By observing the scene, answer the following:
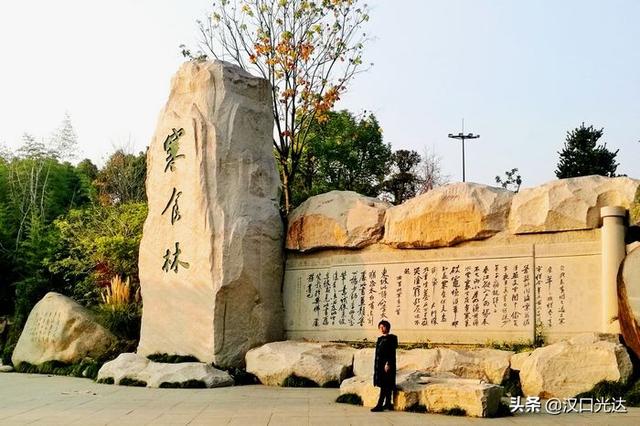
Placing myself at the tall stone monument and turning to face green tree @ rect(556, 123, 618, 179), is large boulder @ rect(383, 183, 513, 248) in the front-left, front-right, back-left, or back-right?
front-right

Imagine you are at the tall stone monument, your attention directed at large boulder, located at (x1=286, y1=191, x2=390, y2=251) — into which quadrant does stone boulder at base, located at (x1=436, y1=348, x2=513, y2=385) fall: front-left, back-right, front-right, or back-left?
front-right

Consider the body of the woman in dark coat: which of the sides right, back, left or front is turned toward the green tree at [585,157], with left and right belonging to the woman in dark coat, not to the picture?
back

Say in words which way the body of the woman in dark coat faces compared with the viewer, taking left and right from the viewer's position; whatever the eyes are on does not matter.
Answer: facing the viewer and to the left of the viewer

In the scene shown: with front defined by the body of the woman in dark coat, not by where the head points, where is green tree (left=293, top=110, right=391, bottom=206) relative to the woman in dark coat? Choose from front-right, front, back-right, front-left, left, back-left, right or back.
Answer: back-right

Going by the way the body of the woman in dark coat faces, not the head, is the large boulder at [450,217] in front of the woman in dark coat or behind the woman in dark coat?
behind

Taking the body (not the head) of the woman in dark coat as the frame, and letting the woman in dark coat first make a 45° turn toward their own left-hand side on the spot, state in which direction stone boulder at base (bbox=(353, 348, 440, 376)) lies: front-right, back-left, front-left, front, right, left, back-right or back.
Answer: back

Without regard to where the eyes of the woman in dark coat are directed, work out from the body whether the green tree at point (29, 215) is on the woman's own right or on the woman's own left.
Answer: on the woman's own right

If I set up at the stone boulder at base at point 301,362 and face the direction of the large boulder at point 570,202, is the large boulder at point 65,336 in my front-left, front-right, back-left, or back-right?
back-left

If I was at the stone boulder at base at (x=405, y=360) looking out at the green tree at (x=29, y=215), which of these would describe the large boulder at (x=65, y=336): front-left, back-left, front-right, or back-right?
front-left

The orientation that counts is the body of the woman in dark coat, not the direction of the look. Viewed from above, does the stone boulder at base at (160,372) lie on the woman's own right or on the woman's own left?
on the woman's own right

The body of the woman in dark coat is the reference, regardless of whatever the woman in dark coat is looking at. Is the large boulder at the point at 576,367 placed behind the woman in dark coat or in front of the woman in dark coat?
behind

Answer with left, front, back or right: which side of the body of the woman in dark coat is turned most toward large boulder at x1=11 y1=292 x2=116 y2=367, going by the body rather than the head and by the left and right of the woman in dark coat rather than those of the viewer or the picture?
right

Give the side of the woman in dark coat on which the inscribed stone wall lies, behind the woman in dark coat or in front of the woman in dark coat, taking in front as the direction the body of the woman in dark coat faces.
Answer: behind

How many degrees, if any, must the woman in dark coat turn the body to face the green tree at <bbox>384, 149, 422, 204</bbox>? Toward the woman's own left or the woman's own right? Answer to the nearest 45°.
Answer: approximately 135° to the woman's own right

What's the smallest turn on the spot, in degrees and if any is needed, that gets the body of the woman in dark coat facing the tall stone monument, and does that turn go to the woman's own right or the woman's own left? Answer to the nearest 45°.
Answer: approximately 90° to the woman's own right

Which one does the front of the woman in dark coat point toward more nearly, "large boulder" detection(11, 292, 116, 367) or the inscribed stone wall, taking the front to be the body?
the large boulder

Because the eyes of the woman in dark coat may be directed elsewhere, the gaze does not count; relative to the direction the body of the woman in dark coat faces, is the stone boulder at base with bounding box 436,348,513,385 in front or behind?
behind
